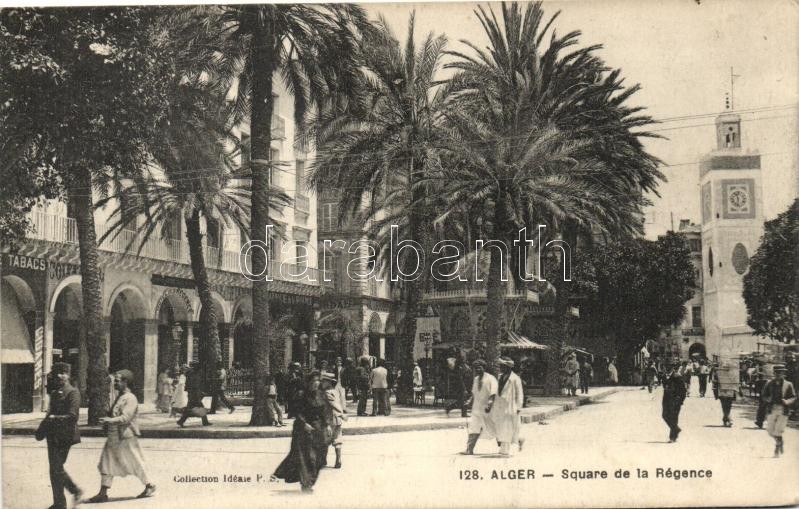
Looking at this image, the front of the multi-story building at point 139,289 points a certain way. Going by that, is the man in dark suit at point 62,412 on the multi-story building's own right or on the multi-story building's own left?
on the multi-story building's own right

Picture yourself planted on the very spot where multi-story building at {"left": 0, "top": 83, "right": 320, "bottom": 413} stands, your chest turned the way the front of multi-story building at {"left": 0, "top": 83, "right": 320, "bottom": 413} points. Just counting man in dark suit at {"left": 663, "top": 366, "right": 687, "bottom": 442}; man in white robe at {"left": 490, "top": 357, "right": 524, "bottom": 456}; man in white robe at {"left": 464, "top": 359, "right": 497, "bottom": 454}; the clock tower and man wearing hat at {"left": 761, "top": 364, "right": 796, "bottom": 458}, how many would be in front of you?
5

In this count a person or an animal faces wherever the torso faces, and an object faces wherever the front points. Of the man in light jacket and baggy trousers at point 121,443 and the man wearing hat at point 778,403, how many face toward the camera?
1

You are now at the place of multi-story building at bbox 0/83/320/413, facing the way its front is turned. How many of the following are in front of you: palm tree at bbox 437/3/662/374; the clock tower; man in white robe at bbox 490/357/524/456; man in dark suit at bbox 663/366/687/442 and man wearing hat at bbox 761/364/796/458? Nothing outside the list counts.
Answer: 5

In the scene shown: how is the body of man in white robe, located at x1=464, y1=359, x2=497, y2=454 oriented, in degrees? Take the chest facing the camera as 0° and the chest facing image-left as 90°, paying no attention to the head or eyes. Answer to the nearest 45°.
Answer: approximately 45°

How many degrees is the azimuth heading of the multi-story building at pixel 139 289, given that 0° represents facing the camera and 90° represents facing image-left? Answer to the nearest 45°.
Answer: approximately 315°

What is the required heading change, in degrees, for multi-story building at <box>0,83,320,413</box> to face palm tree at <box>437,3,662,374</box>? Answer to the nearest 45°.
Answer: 0° — it already faces it

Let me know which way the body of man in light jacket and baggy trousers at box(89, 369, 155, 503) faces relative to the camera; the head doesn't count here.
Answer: to the viewer's left
